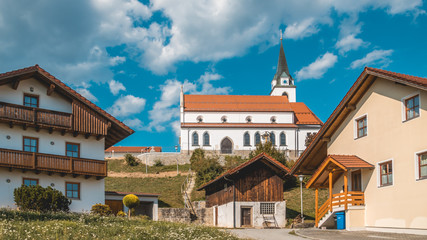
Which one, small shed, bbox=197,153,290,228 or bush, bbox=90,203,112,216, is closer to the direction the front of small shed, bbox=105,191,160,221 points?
the bush

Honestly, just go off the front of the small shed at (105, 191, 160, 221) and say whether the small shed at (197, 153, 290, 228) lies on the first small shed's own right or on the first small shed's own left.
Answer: on the first small shed's own left

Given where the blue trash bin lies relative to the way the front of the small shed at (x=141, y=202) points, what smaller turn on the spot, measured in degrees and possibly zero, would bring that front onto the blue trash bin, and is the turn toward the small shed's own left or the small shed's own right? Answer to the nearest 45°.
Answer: approximately 45° to the small shed's own left

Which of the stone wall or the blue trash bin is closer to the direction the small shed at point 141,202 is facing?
the blue trash bin

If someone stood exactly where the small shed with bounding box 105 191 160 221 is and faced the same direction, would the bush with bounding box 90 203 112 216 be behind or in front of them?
in front

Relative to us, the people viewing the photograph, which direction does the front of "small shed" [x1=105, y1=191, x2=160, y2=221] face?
facing the viewer
